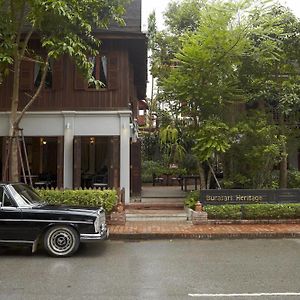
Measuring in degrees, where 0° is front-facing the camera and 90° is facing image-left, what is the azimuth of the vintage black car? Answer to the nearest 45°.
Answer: approximately 270°

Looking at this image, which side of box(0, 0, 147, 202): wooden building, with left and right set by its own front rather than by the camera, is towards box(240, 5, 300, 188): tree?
left

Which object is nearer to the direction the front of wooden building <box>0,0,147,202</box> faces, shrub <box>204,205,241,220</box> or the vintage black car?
the vintage black car

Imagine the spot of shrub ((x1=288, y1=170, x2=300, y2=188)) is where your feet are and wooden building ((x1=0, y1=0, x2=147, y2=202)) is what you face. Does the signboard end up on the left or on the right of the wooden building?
left

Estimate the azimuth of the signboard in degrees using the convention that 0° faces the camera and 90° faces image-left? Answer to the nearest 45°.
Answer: approximately 0°
